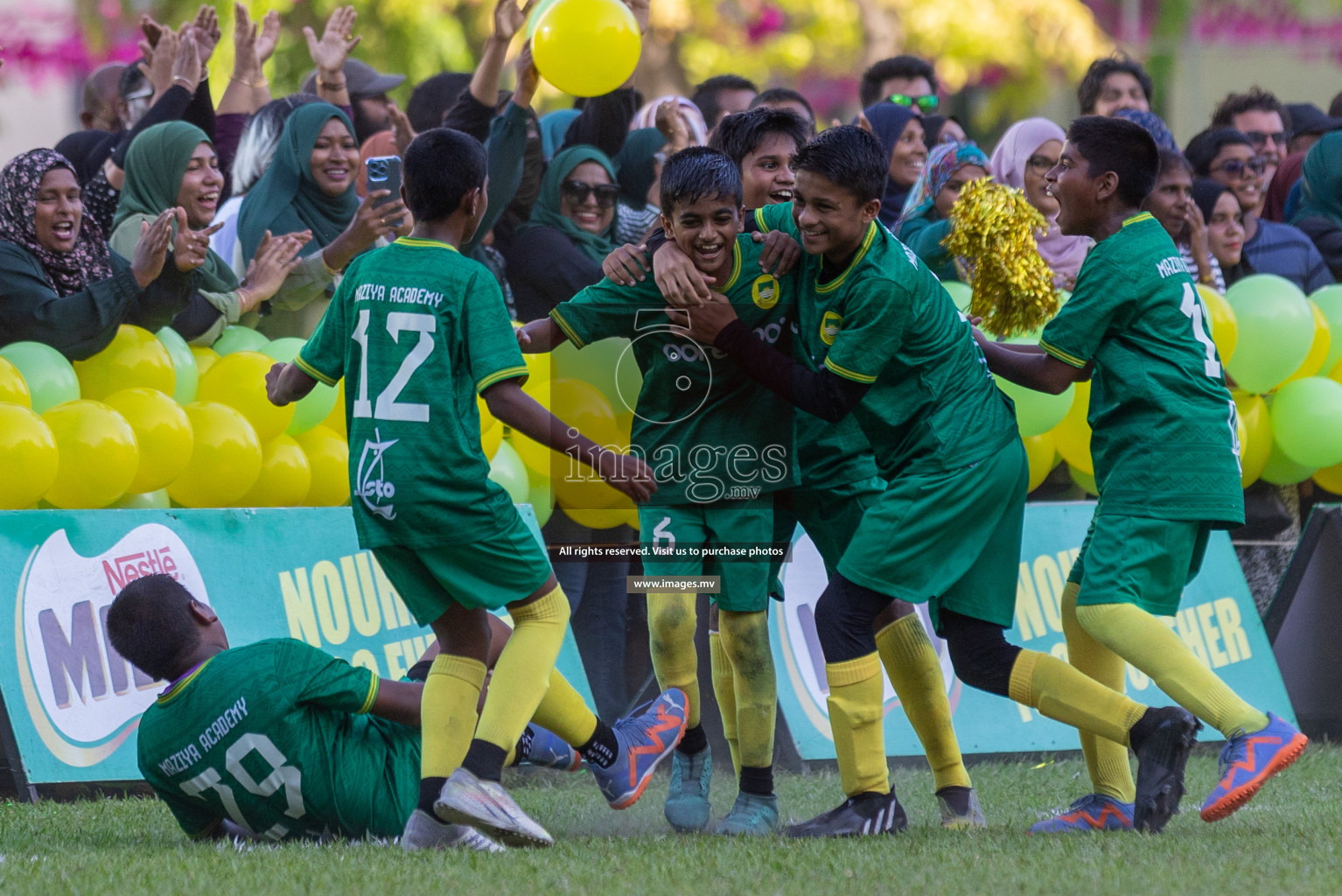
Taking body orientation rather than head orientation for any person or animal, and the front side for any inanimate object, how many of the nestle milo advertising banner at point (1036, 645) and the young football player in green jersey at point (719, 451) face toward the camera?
2

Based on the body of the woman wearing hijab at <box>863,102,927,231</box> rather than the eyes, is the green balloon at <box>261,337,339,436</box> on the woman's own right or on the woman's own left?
on the woman's own right

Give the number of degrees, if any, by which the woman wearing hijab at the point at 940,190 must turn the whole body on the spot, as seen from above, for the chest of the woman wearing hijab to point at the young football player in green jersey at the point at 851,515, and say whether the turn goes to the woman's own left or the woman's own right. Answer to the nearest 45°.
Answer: approximately 45° to the woman's own right

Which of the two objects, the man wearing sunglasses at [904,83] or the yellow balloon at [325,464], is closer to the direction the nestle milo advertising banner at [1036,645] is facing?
the yellow balloon

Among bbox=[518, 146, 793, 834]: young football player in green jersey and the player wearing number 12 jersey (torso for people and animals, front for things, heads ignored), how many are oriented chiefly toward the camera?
1
